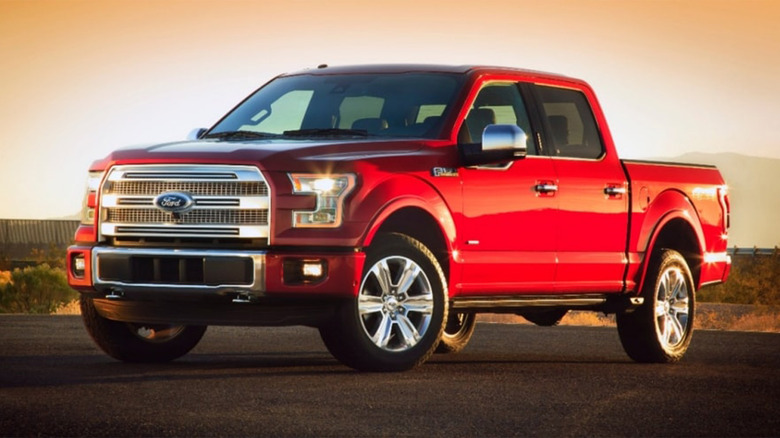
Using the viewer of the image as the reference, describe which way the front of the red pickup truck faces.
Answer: facing the viewer and to the left of the viewer

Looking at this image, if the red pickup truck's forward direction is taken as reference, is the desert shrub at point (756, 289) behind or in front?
behind

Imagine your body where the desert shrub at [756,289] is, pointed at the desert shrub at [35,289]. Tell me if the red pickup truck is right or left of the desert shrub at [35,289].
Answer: left

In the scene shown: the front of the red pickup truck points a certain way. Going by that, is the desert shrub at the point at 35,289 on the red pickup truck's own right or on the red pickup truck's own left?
on the red pickup truck's own right
